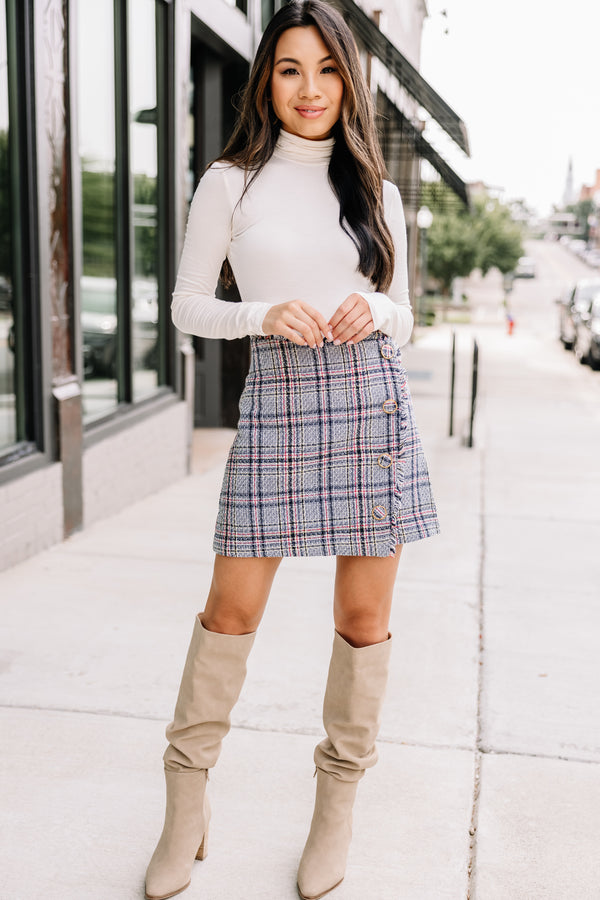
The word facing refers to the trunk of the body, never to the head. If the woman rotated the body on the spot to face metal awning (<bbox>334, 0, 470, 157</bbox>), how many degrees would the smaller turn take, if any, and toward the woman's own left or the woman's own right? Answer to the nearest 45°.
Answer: approximately 180°

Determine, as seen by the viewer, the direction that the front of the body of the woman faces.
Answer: toward the camera

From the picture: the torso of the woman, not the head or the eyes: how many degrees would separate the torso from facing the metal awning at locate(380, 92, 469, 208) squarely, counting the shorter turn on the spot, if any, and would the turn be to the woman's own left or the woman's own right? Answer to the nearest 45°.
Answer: approximately 180°

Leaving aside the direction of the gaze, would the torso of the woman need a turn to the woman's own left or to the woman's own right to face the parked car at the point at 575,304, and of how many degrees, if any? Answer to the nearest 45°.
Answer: approximately 180°

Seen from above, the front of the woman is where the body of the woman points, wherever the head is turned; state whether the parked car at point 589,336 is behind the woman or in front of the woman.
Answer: behind

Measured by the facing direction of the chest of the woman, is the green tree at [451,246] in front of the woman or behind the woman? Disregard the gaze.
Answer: behind
